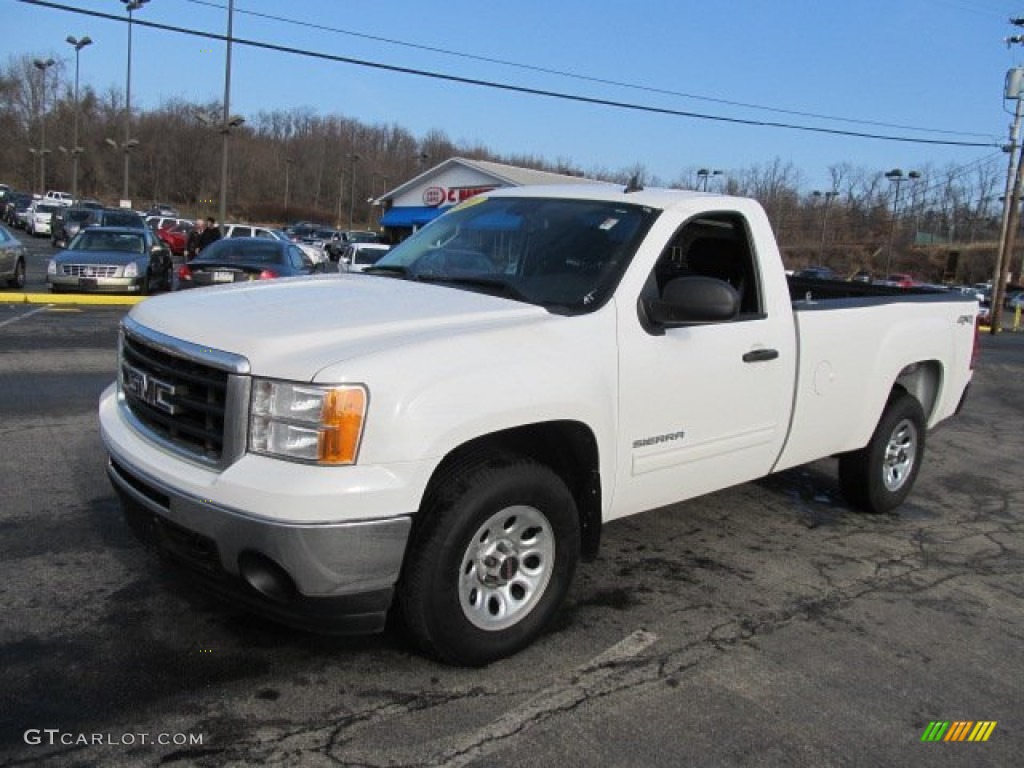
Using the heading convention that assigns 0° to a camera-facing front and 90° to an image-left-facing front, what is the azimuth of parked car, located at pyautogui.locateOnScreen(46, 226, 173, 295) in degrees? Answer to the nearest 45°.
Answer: approximately 0°

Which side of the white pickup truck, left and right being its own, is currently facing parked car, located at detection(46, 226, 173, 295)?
right

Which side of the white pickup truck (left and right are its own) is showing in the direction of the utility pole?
back

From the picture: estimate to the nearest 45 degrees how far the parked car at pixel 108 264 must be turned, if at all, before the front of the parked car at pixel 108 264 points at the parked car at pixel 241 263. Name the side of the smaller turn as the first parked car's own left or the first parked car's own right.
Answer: approximately 45° to the first parked car's own left

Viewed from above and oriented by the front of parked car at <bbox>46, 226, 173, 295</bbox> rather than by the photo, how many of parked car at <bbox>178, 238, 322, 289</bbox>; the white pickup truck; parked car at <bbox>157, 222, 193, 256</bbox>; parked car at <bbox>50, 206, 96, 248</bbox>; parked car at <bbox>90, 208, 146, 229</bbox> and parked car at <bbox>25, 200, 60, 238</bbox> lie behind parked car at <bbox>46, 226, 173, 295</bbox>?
4

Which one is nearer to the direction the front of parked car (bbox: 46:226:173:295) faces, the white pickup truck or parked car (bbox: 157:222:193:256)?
the white pickup truck

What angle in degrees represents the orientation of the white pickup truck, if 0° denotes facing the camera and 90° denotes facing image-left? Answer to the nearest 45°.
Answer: approximately 45°

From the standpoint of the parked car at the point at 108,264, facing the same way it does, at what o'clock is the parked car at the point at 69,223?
the parked car at the point at 69,223 is roughly at 6 o'clock from the parked car at the point at 108,264.

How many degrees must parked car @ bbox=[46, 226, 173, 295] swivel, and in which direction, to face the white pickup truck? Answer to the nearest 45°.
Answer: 0° — it already faces it
